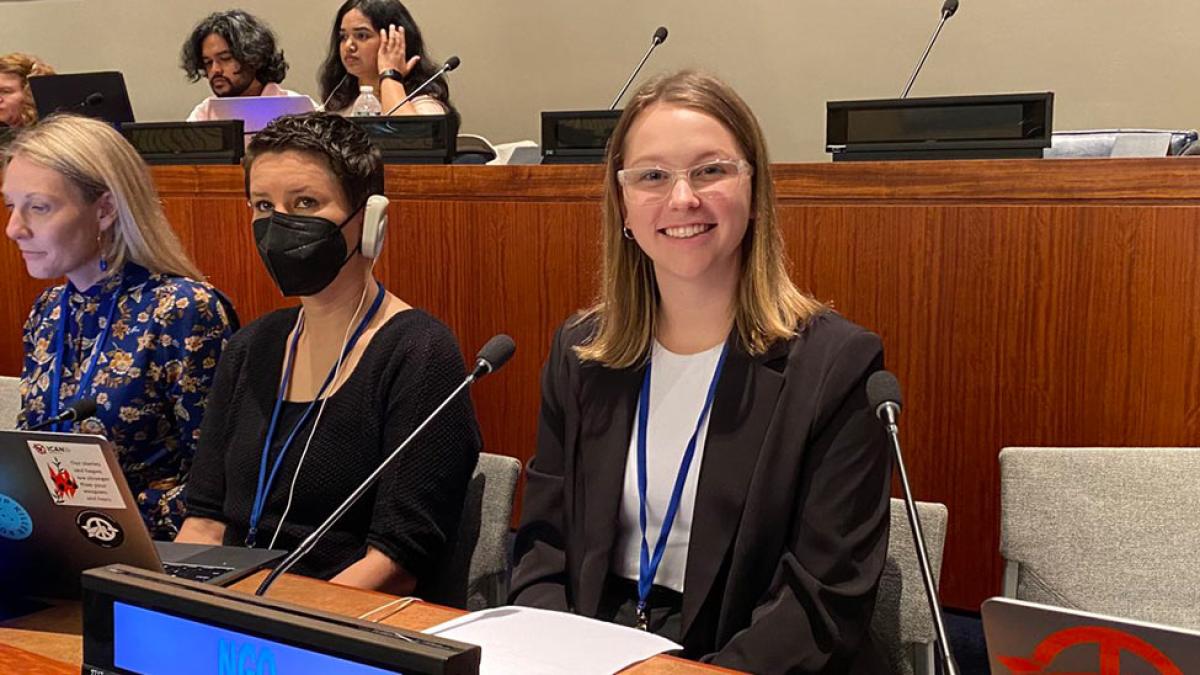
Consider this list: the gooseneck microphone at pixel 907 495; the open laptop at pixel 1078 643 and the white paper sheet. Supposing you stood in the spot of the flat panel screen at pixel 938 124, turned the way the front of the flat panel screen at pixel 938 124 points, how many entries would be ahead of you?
3

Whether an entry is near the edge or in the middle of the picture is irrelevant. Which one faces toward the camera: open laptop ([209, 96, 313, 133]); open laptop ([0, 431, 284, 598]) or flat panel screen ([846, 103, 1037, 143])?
the flat panel screen

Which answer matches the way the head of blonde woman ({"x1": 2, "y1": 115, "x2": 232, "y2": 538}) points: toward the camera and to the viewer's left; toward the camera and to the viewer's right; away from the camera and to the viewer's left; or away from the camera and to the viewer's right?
toward the camera and to the viewer's left

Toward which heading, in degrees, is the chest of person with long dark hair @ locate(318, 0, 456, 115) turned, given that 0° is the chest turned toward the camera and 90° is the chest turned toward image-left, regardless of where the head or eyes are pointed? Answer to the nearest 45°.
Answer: approximately 45°

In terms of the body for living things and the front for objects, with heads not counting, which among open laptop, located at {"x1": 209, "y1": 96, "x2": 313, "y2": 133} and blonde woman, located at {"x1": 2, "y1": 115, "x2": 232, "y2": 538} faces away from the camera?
the open laptop

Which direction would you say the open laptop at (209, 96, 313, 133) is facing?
away from the camera

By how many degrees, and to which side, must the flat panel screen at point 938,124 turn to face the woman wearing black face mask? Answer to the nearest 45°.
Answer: approximately 45° to its right

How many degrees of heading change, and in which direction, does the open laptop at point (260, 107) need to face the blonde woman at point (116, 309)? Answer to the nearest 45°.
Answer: approximately 180°

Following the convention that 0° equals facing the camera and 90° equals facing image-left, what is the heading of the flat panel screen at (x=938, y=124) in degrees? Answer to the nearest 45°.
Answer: approximately 0°

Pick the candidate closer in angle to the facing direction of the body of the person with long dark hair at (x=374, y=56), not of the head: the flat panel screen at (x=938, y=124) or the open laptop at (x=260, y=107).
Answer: the open laptop

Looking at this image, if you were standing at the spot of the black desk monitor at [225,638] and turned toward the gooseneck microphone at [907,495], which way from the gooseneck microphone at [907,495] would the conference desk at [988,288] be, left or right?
left

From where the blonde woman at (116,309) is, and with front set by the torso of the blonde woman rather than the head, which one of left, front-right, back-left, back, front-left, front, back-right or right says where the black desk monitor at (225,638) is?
front-left

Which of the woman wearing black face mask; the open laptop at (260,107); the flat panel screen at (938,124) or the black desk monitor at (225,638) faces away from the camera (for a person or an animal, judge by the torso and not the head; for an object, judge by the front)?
the open laptop
